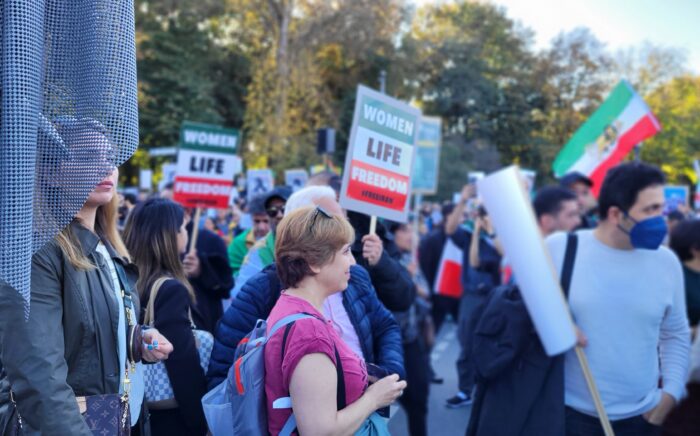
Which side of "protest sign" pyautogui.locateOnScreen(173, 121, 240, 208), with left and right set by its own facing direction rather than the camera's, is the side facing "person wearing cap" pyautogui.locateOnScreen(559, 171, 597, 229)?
left

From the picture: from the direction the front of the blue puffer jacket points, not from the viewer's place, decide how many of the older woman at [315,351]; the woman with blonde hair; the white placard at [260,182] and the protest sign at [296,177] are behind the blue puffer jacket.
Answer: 2

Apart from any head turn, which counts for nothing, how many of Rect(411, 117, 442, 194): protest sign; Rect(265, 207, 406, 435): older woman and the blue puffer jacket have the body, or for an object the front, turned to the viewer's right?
1

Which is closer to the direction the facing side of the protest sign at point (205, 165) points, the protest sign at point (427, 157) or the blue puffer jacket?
the blue puffer jacket

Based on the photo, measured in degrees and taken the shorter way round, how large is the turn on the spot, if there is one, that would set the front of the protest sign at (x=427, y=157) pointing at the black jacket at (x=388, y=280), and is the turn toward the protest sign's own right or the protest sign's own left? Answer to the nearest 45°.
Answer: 0° — it already faces it

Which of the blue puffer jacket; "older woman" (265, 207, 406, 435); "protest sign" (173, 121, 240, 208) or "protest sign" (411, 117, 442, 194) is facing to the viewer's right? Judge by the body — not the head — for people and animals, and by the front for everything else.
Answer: the older woman

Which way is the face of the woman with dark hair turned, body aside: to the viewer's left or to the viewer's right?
to the viewer's right

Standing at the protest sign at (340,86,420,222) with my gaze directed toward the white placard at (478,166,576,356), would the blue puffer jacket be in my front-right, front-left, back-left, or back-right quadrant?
front-right

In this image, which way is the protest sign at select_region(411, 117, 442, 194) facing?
toward the camera

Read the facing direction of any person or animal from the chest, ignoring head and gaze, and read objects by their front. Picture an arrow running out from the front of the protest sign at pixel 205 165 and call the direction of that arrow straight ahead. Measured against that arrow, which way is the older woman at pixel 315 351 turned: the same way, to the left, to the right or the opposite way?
to the left

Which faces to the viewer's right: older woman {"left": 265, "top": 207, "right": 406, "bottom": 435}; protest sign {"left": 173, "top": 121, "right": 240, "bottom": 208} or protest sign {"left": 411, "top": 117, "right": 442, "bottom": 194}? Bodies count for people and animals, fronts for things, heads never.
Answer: the older woman

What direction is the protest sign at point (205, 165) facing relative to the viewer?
toward the camera

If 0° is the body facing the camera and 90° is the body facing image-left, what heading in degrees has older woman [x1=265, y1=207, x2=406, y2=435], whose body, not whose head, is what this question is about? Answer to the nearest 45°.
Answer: approximately 270°

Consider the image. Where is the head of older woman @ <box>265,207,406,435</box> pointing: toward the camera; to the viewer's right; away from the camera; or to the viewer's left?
to the viewer's right

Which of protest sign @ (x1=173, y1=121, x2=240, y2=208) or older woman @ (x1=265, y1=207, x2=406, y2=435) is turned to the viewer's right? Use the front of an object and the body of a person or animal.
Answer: the older woman

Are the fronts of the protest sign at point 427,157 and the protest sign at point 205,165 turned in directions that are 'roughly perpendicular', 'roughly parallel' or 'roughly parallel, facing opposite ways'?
roughly parallel

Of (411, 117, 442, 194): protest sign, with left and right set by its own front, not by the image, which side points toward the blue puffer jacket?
front

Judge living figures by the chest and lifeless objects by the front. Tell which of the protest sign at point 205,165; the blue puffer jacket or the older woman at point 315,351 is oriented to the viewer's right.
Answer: the older woman
